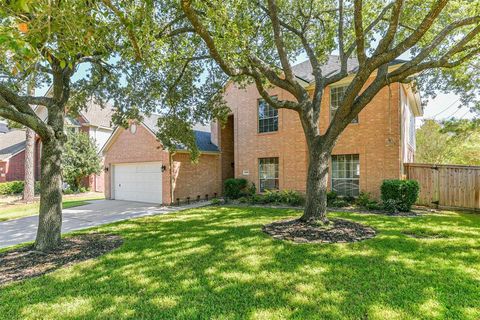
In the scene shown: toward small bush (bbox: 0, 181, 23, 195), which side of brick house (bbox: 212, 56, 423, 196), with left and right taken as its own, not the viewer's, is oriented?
right

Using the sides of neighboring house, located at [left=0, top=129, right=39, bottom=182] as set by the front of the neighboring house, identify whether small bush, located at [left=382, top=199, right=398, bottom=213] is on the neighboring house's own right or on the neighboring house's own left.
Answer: on the neighboring house's own left

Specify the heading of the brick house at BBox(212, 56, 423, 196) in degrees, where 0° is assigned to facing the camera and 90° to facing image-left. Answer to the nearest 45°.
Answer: approximately 0°

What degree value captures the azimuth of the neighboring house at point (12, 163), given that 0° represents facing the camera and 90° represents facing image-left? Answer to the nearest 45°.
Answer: approximately 45°

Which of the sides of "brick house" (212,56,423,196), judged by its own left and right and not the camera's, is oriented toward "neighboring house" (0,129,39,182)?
right

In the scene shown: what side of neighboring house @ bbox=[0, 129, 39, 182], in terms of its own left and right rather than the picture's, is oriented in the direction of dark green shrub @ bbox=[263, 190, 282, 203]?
left
